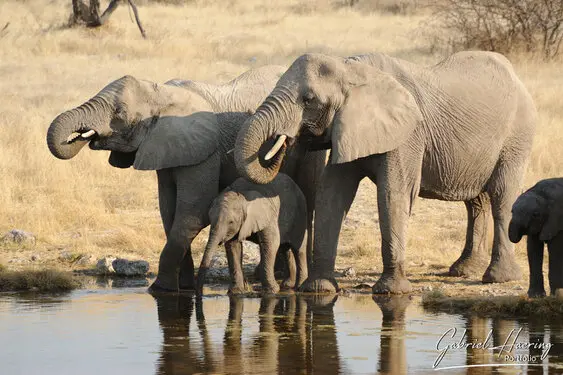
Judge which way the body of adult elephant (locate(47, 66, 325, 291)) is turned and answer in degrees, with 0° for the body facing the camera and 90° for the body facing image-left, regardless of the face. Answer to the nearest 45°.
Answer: approximately 90°

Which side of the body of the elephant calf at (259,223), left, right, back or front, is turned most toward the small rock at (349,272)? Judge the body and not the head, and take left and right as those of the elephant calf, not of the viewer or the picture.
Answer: back

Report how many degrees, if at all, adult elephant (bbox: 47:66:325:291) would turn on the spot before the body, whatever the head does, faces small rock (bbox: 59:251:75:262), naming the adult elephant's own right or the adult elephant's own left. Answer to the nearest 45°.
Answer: approximately 45° to the adult elephant's own right

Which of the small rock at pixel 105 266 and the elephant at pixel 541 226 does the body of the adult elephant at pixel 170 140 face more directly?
the small rock

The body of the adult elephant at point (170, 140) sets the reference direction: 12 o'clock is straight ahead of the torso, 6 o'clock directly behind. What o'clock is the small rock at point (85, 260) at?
The small rock is roughly at 2 o'clock from the adult elephant.

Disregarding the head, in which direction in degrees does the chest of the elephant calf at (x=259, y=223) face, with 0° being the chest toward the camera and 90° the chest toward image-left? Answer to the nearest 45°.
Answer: approximately 45°

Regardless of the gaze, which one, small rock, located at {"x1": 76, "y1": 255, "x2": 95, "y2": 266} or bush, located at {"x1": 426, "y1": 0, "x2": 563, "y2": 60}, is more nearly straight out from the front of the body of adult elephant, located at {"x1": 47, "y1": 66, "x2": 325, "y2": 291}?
the small rock

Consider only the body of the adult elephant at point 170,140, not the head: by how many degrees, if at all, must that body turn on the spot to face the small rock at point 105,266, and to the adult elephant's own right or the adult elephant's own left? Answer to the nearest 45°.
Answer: approximately 45° to the adult elephant's own right

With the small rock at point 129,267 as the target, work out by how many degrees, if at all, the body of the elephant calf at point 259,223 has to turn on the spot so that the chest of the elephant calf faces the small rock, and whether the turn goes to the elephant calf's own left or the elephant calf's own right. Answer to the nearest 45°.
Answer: approximately 90° to the elephant calf's own right
